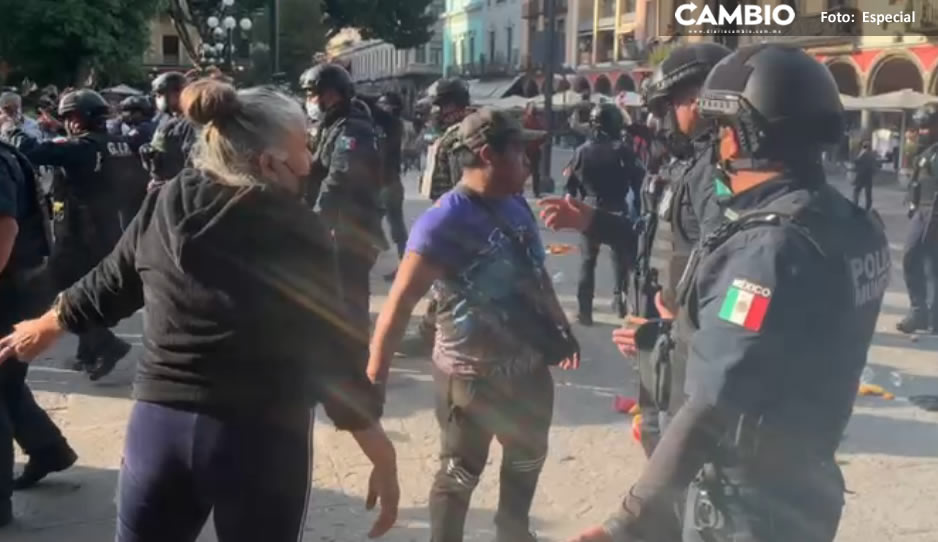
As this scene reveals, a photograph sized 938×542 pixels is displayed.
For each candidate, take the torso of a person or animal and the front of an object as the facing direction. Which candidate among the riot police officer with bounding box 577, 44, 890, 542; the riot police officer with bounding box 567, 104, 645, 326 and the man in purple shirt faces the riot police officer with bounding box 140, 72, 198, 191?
the riot police officer with bounding box 577, 44, 890, 542

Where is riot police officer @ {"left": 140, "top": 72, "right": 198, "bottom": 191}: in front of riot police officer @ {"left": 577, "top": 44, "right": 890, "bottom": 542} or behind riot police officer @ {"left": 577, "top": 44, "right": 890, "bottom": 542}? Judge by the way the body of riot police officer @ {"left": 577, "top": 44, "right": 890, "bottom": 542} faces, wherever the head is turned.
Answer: in front

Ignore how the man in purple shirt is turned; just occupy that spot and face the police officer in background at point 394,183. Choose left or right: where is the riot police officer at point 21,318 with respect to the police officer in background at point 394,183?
left

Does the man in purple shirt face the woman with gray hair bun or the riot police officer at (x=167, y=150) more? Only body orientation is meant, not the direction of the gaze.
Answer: the woman with gray hair bun

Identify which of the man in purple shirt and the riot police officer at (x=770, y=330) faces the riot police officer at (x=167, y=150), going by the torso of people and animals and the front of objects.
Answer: the riot police officer at (x=770, y=330)

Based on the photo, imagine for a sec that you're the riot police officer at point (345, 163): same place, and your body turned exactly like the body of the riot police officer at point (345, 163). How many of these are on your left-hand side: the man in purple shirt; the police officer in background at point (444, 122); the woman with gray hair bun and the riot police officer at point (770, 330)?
3

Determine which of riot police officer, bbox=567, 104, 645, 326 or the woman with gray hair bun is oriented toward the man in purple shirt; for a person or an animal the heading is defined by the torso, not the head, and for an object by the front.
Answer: the woman with gray hair bun

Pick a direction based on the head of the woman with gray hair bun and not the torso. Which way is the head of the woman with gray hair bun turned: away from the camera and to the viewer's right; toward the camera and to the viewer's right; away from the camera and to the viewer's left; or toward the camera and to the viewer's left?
away from the camera and to the viewer's right

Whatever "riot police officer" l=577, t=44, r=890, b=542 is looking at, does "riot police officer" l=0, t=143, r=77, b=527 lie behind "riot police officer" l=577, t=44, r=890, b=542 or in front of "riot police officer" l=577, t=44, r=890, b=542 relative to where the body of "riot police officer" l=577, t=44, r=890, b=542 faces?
in front

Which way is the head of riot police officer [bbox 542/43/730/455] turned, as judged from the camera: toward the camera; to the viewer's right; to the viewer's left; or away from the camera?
to the viewer's left

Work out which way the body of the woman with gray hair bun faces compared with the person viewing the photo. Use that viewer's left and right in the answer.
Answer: facing away from the viewer and to the right of the viewer

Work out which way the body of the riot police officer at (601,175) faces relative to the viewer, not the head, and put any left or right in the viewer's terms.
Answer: facing away from the viewer
